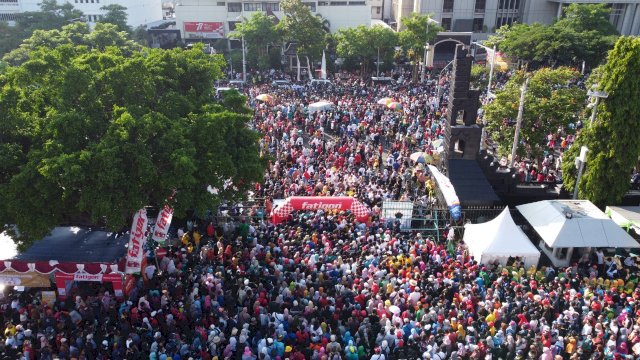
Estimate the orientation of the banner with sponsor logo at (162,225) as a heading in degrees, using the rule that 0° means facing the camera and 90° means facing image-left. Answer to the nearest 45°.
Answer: approximately 0°

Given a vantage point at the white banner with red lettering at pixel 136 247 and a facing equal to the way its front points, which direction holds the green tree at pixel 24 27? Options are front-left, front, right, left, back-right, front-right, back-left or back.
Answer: back

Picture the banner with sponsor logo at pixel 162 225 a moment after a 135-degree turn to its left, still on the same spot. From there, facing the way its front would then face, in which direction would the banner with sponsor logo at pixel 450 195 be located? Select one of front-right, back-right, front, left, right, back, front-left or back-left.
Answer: front-right

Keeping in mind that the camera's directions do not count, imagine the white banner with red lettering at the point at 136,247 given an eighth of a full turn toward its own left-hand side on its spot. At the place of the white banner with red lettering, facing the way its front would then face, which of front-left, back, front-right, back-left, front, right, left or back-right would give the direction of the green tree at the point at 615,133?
front-left

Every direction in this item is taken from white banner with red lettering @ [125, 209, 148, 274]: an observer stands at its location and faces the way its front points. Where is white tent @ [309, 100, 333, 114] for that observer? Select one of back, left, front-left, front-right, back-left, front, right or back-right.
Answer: back-left

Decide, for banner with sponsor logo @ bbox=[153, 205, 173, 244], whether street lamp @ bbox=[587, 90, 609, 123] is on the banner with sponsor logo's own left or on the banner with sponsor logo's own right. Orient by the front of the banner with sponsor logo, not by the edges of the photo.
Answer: on the banner with sponsor logo's own left

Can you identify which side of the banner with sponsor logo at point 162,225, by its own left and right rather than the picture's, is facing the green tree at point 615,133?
left

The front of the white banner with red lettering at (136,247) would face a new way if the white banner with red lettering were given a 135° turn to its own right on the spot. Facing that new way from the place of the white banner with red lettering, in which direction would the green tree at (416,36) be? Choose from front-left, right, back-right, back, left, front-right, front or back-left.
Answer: right

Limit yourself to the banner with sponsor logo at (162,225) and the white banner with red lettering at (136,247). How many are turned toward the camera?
2

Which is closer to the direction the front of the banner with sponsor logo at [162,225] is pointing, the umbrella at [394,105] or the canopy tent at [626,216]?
the canopy tent

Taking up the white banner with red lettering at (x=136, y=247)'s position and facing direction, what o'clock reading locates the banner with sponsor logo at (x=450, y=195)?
The banner with sponsor logo is roughly at 9 o'clock from the white banner with red lettering.
